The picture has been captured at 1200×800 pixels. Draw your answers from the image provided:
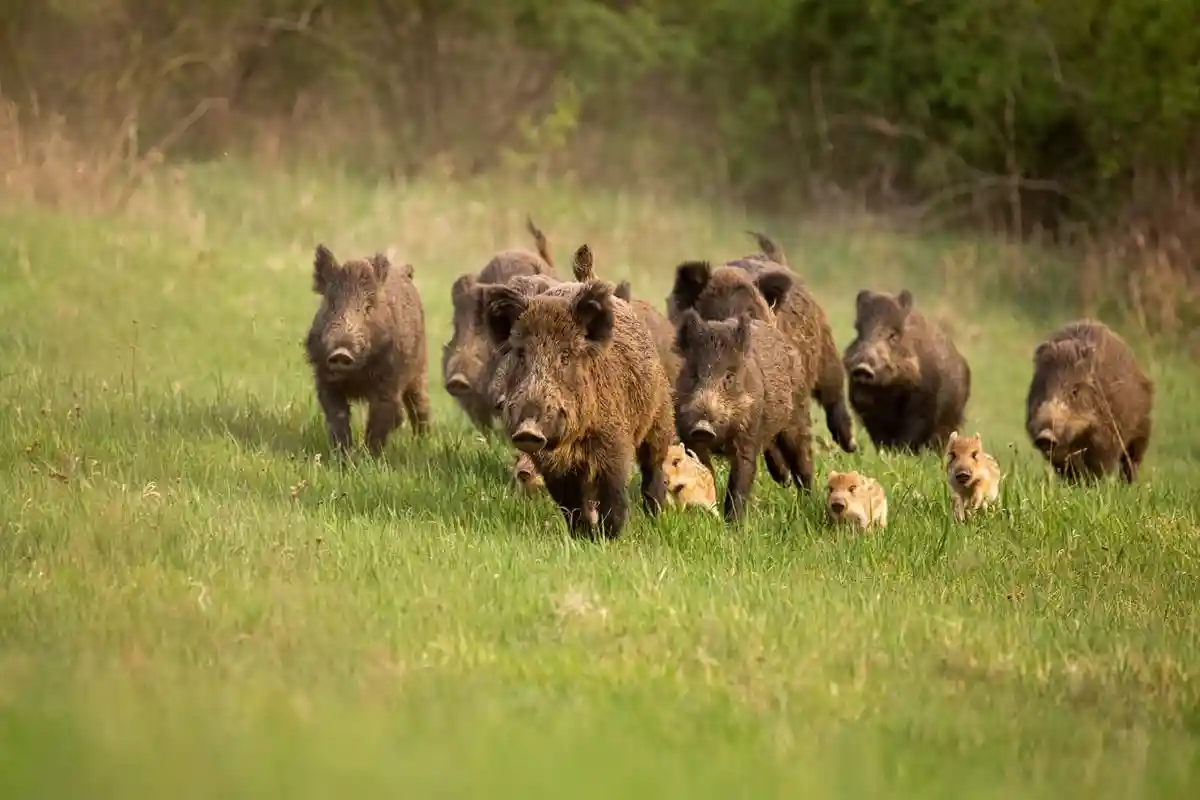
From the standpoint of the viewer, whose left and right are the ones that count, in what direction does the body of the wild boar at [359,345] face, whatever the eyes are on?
facing the viewer and to the left of the viewer

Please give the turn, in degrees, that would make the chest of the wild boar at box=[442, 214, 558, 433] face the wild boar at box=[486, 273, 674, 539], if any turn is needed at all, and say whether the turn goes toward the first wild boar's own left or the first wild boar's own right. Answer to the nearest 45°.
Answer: approximately 45° to the first wild boar's own left

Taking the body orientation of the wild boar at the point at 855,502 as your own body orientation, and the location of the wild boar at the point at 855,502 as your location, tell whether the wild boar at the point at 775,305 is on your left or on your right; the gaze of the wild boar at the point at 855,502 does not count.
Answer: on your right

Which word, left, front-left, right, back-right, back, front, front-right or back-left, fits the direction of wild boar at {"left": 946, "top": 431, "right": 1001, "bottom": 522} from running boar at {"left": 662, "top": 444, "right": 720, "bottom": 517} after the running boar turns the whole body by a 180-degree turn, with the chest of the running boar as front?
front-right

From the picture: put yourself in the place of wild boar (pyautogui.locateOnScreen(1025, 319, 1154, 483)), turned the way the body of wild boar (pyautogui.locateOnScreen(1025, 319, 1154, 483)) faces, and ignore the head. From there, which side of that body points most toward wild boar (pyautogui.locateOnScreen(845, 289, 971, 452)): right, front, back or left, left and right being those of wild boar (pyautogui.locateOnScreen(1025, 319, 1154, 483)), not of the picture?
right

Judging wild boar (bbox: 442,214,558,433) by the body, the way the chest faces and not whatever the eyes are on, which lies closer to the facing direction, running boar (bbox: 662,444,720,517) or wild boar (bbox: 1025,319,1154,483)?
the running boar

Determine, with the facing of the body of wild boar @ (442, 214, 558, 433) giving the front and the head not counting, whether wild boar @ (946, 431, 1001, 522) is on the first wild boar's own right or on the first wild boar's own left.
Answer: on the first wild boar's own left

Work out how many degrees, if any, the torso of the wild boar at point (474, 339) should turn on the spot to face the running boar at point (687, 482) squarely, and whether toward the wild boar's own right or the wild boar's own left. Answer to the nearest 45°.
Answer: approximately 90° to the wild boar's own left
